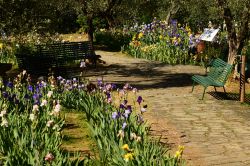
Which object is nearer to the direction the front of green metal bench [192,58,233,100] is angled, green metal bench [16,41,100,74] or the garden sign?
the green metal bench

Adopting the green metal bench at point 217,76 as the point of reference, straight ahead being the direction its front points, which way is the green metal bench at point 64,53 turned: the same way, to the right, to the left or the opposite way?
to the left

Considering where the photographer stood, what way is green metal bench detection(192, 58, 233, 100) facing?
facing the viewer and to the left of the viewer

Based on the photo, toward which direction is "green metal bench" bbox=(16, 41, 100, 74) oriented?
toward the camera

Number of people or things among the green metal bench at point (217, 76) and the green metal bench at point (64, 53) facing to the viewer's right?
0

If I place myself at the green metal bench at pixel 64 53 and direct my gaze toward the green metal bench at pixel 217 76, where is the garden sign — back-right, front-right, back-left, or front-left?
front-left

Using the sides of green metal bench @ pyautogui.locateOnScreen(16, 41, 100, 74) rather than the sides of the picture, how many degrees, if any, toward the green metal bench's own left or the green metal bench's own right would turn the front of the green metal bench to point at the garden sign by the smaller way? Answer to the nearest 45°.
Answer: approximately 90° to the green metal bench's own left

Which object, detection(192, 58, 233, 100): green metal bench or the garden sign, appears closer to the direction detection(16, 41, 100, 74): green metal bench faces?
the green metal bench

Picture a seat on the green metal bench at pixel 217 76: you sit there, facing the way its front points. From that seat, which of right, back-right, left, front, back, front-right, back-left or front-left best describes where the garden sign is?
back-right

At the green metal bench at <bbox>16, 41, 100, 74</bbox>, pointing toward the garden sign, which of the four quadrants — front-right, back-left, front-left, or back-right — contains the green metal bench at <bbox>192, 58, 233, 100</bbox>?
front-right

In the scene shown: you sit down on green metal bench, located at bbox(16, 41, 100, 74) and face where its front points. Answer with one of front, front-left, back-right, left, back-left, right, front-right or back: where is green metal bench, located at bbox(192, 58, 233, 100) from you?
front-left

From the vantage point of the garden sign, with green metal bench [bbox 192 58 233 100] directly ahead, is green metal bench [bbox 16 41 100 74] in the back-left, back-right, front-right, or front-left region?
front-right

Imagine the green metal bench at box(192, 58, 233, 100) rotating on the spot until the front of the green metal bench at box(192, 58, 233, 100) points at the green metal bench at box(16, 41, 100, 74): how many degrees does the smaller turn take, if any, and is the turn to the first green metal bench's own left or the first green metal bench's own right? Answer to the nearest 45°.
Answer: approximately 90° to the first green metal bench's own right
